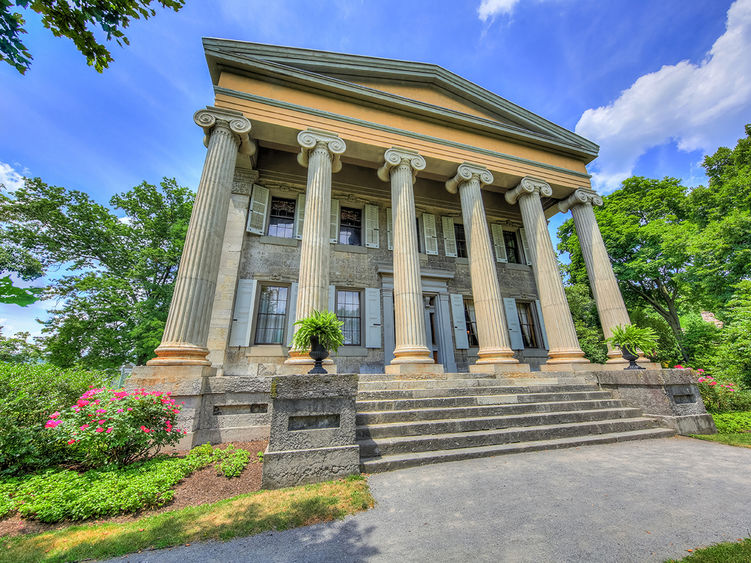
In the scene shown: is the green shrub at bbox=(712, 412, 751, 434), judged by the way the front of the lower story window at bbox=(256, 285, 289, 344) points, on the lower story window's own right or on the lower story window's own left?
on the lower story window's own left

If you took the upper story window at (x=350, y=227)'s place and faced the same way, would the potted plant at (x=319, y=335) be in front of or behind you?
in front

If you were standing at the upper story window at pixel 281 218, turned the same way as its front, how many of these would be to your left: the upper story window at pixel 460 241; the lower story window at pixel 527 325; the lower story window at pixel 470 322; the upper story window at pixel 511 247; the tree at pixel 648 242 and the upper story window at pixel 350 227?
6

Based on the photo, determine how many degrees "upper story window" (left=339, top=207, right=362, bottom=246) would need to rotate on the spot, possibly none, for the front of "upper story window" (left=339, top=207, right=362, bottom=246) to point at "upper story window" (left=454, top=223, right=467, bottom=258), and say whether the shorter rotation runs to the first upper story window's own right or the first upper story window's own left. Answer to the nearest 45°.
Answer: approximately 90° to the first upper story window's own left

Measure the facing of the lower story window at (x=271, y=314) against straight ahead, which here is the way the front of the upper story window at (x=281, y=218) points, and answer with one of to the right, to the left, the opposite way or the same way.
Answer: the same way

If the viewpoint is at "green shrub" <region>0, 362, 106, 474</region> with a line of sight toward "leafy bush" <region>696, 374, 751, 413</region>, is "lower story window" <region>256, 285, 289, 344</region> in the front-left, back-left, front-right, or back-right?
front-left

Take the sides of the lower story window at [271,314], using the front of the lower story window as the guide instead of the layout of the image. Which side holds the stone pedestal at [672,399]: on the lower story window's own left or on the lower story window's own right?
on the lower story window's own left

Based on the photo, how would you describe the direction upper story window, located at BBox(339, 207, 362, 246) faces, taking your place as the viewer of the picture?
facing the viewer

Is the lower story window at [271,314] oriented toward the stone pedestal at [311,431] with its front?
yes

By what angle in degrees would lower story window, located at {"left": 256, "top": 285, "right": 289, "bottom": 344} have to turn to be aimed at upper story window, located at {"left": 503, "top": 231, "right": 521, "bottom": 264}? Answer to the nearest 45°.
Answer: approximately 90° to its left

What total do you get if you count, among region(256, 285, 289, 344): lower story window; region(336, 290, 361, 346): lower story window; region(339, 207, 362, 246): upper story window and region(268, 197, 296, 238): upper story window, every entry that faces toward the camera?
4

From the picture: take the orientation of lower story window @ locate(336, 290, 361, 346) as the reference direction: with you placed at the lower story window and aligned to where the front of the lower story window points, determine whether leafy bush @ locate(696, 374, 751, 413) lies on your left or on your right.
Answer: on your left

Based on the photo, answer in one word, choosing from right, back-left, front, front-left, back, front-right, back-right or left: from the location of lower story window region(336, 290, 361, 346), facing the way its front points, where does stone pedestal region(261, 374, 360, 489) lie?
front

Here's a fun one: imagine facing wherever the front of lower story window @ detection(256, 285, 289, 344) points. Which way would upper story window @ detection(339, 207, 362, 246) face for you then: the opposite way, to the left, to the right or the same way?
the same way

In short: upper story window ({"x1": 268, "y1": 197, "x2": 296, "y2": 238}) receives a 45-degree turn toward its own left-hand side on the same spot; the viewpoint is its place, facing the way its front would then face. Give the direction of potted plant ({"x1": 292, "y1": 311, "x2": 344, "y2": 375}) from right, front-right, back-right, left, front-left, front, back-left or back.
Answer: front-right

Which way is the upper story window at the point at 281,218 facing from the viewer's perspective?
toward the camera

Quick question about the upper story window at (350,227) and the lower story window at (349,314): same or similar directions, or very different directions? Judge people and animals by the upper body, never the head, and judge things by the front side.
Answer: same or similar directions

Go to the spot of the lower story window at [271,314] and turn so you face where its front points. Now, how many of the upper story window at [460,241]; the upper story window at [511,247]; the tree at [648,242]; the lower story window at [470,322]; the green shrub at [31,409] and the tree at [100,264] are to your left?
4

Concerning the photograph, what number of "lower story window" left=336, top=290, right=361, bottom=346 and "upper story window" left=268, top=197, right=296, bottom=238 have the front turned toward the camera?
2
